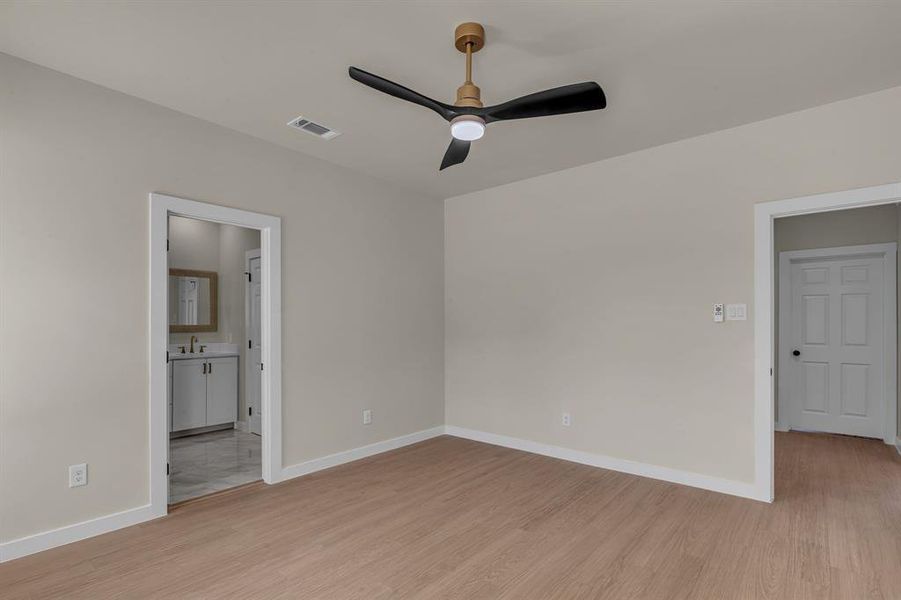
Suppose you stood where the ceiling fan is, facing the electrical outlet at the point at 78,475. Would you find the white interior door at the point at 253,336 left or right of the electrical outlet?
right

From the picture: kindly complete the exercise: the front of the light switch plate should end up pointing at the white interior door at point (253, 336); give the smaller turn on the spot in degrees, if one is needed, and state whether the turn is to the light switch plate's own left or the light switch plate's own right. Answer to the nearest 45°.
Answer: approximately 90° to the light switch plate's own right

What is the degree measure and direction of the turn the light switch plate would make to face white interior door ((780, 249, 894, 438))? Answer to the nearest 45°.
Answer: approximately 180°

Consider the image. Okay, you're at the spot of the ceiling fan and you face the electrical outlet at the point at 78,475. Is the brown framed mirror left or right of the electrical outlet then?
right

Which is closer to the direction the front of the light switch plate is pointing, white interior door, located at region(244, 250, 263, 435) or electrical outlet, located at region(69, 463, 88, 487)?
the electrical outlet

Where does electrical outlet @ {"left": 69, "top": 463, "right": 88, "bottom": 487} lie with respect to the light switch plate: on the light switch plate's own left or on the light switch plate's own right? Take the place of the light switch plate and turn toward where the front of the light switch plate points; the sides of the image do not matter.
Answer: on the light switch plate's own right

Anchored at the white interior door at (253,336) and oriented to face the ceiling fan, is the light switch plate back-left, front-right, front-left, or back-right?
front-left

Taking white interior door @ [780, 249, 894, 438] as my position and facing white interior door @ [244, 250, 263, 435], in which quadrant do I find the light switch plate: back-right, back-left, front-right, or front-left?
front-left

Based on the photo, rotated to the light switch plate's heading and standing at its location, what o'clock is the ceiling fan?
The ceiling fan is roughly at 1 o'clock from the light switch plate.

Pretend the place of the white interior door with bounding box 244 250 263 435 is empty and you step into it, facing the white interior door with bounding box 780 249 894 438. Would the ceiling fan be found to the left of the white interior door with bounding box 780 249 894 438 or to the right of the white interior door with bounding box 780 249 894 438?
right

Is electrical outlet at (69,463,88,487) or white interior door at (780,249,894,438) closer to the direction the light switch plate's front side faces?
the electrical outlet

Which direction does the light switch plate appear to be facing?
toward the camera

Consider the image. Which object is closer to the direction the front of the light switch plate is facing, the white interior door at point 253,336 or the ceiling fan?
the ceiling fan

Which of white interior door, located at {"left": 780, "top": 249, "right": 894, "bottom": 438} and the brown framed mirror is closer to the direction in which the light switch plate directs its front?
the brown framed mirror

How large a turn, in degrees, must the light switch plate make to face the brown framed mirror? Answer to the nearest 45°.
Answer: approximately 90° to its right

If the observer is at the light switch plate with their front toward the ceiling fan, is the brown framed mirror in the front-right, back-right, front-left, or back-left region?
front-right
